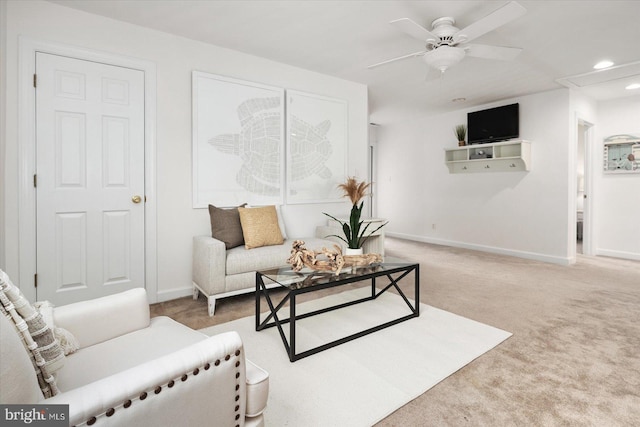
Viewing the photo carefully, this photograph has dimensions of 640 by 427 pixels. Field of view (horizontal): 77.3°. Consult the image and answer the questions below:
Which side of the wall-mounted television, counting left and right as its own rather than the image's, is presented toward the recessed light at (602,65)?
left

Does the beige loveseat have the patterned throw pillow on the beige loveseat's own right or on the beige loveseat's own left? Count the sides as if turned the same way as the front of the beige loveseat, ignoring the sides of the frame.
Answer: on the beige loveseat's own right

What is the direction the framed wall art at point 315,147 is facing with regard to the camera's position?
facing the viewer and to the right of the viewer

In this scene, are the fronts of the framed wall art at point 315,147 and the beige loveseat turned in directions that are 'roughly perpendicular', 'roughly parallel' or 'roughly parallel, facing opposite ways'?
roughly parallel

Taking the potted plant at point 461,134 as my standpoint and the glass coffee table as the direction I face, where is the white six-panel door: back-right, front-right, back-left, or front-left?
front-right

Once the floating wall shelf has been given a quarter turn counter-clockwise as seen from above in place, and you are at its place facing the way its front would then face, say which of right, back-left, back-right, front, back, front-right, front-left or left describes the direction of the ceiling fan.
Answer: front-right

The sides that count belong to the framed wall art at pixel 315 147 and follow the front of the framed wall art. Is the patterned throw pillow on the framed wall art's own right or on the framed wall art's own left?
on the framed wall art's own right

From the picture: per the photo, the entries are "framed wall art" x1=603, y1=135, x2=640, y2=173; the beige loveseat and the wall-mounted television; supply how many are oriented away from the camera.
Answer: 0

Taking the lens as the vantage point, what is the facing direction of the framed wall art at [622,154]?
facing the viewer

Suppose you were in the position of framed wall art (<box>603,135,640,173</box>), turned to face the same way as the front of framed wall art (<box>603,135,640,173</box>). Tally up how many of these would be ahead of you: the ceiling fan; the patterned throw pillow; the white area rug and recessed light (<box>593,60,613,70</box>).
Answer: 4

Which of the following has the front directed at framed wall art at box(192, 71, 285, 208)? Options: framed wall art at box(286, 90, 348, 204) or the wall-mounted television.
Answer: the wall-mounted television

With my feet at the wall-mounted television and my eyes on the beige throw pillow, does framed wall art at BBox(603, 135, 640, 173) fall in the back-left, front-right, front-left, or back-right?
back-left

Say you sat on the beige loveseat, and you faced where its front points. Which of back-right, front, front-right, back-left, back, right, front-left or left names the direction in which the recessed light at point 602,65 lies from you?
front-left

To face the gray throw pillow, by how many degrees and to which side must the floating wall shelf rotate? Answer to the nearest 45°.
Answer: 0° — it already faces it

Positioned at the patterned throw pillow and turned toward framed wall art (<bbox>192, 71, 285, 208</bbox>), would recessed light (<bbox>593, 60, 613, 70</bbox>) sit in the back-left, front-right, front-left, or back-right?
front-right

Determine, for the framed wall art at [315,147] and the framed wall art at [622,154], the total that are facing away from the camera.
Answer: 0

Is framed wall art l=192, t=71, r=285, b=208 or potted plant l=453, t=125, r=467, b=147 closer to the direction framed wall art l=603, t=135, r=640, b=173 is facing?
the framed wall art
